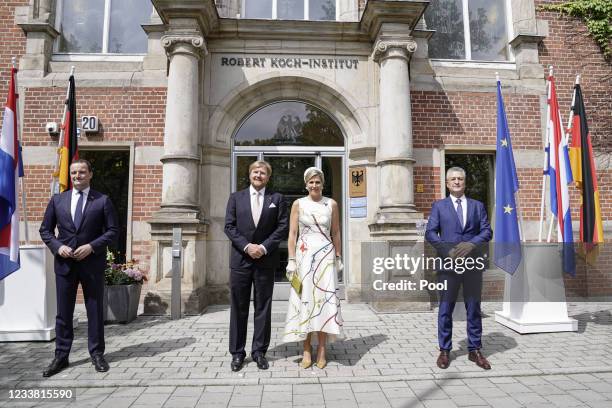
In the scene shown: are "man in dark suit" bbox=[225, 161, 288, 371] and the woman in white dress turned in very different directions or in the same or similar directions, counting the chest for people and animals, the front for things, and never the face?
same or similar directions

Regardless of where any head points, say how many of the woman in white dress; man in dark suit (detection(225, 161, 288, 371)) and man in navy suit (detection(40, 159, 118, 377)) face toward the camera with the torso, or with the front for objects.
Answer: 3

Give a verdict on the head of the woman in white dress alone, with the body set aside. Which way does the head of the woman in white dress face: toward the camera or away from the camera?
toward the camera

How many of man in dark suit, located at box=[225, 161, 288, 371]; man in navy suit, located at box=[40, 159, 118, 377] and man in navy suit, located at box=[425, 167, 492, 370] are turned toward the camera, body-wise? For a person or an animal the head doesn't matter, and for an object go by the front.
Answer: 3

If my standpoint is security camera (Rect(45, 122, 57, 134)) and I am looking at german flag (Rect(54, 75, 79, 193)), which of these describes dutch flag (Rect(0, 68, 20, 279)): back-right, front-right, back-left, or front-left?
front-right

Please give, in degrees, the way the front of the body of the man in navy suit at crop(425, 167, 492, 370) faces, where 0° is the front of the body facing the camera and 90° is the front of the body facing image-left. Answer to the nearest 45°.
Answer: approximately 0°

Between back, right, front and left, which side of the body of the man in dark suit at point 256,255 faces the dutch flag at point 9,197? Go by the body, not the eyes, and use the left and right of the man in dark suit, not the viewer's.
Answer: right

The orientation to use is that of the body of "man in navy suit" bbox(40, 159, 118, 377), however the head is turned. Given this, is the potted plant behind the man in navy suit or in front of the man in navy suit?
behind

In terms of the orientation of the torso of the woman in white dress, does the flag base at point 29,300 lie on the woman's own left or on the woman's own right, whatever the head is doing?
on the woman's own right

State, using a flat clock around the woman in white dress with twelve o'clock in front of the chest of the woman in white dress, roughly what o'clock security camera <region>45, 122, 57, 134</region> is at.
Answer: The security camera is roughly at 4 o'clock from the woman in white dress.

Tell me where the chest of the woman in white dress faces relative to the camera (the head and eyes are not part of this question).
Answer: toward the camera

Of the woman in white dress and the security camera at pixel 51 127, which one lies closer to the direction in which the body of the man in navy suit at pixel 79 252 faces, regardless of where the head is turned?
the woman in white dress

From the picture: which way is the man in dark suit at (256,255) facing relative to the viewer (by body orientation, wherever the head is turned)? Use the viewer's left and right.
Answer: facing the viewer

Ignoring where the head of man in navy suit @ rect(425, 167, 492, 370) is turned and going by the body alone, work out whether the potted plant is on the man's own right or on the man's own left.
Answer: on the man's own right

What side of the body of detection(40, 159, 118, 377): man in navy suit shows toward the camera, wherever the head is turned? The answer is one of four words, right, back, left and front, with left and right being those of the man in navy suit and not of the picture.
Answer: front
